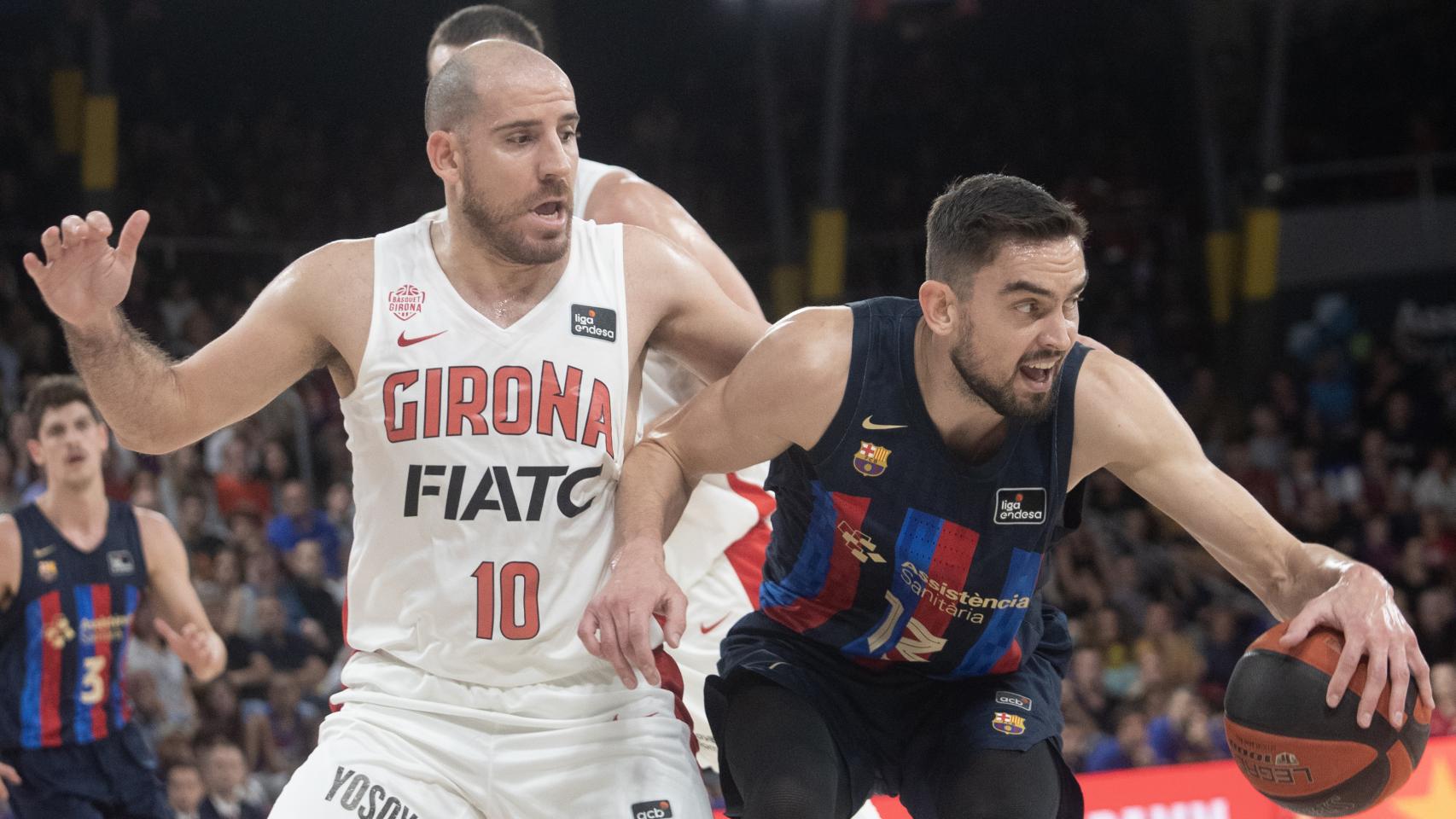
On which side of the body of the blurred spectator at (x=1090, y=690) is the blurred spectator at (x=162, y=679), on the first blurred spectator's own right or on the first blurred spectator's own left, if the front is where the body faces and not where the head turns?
on the first blurred spectator's own right

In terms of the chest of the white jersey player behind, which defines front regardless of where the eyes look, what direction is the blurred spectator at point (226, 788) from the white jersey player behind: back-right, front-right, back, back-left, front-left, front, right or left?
right

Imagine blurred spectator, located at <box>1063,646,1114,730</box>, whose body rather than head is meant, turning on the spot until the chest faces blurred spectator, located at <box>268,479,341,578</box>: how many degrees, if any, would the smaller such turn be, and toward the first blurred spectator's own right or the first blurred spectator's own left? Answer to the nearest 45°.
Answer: approximately 90° to the first blurred spectator's own right

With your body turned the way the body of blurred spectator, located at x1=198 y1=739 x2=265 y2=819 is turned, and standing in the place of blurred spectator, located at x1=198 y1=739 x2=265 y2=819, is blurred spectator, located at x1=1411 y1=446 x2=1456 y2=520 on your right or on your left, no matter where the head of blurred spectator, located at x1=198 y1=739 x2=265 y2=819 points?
on your left

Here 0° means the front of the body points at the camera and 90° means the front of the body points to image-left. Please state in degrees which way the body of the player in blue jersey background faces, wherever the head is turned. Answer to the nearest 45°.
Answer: approximately 0°

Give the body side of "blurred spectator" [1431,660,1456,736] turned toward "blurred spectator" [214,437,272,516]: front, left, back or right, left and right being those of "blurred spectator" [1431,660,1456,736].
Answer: right

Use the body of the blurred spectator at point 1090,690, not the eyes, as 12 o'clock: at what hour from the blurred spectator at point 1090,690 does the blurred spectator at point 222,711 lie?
the blurred spectator at point 222,711 is roughly at 2 o'clock from the blurred spectator at point 1090,690.

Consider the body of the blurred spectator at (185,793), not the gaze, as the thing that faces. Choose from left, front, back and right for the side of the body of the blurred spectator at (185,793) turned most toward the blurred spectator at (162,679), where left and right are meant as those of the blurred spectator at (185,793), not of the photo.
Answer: back
